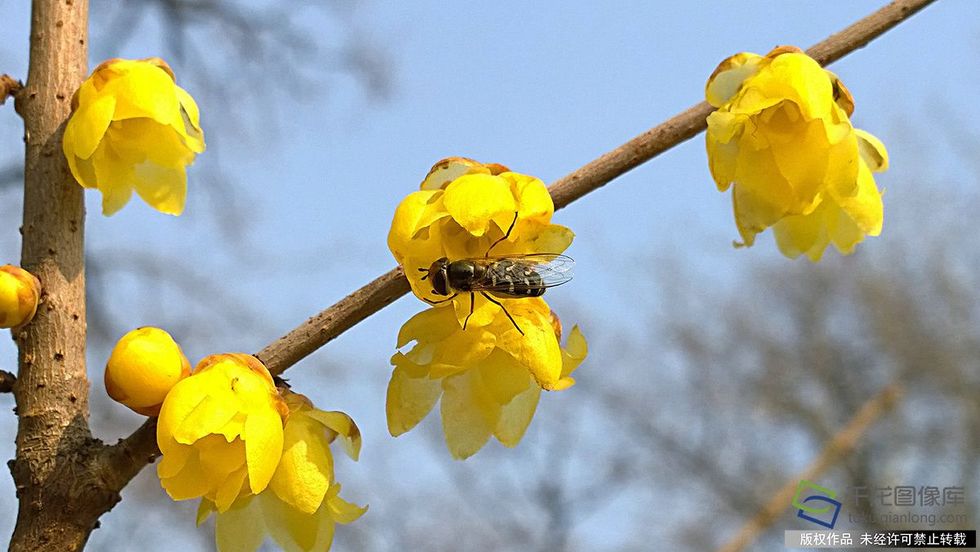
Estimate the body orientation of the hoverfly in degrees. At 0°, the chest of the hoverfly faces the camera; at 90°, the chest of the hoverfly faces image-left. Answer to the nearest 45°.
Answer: approximately 90°
